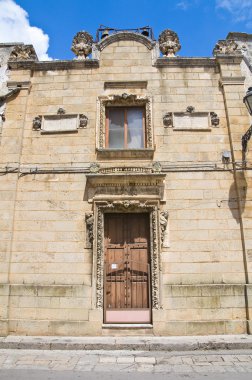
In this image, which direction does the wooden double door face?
toward the camera

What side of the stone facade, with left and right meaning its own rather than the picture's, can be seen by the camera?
front
